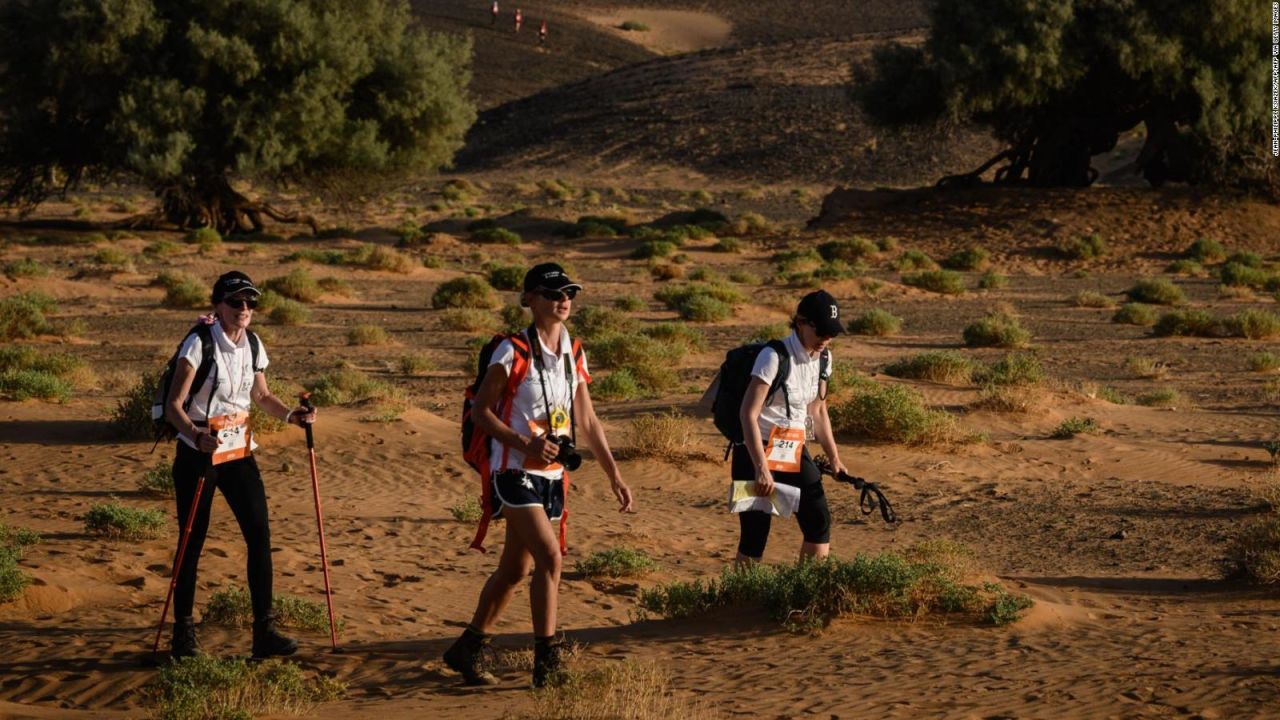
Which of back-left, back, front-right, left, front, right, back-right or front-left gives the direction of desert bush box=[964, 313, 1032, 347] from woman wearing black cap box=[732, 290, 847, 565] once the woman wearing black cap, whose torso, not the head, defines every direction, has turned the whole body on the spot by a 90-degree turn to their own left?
front-left

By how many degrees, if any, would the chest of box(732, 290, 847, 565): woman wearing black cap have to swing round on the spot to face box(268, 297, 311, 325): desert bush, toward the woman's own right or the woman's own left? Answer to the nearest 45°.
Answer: approximately 180°

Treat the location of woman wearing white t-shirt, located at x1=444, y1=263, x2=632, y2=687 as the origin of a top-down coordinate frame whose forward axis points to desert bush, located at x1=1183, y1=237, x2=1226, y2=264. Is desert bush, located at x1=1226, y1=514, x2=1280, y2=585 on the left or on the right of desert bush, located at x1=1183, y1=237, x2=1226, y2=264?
right

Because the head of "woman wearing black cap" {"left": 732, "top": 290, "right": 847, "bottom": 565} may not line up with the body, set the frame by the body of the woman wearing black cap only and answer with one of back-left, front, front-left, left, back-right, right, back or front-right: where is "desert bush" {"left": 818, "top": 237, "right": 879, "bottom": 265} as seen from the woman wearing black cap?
back-left

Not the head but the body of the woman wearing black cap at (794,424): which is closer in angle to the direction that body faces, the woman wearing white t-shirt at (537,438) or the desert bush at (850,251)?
the woman wearing white t-shirt

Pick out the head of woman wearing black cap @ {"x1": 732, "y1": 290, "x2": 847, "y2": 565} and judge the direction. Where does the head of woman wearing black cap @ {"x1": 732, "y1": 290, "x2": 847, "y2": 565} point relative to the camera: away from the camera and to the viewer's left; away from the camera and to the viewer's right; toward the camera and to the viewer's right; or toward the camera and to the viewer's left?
toward the camera and to the viewer's right

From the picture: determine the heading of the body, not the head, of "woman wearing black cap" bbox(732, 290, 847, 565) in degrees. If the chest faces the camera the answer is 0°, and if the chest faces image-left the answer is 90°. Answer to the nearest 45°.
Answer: approximately 315°
